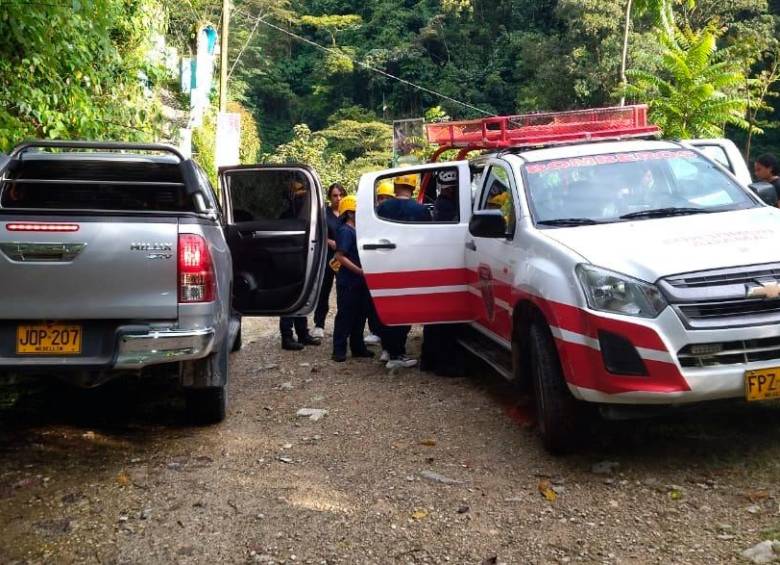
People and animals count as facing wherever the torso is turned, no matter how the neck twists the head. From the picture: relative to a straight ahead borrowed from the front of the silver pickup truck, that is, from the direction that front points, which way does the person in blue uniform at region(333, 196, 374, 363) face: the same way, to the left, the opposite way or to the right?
to the right

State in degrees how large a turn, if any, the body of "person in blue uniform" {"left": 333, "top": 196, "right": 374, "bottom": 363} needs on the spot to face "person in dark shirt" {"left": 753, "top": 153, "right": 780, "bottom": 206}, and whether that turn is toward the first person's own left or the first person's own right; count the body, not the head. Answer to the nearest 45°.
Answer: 0° — they already face them

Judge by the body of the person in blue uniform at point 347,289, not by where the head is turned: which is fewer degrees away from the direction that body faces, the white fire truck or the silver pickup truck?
the white fire truck

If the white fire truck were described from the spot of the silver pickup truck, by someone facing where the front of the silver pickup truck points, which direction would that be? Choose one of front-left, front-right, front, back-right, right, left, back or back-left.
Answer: right

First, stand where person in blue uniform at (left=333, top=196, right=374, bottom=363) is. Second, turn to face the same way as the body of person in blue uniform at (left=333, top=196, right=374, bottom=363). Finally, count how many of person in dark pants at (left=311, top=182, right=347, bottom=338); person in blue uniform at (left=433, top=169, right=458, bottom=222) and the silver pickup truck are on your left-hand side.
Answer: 1

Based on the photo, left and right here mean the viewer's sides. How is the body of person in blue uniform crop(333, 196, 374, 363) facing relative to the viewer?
facing to the right of the viewer

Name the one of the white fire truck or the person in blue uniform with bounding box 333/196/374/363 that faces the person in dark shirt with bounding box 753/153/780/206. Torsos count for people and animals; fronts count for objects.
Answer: the person in blue uniform

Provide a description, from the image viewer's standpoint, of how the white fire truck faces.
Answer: facing the viewer and to the right of the viewer

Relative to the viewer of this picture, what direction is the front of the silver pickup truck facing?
facing away from the viewer

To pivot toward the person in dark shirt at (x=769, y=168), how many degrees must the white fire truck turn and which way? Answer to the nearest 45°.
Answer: approximately 90° to its left

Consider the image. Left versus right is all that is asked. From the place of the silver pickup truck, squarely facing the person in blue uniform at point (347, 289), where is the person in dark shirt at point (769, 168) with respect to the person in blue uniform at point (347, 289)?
right

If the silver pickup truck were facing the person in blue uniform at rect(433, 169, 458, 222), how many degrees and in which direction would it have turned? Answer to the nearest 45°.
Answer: approximately 45° to its right

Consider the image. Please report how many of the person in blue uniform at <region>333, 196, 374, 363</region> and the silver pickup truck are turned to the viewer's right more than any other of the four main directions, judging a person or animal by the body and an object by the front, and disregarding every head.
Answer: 1

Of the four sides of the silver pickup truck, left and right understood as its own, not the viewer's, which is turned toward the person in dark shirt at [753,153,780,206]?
right
